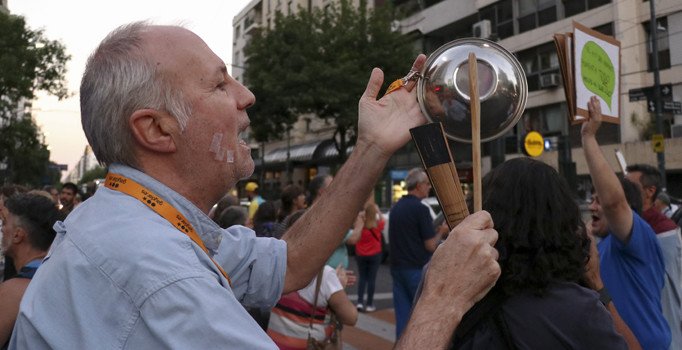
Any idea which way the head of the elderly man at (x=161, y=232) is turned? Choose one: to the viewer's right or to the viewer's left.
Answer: to the viewer's right

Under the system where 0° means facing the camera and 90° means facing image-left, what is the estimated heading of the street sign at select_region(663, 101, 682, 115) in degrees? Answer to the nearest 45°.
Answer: approximately 0°

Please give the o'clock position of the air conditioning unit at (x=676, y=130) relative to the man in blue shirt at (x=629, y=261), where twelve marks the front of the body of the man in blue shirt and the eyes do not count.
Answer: The air conditioning unit is roughly at 3 o'clock from the man in blue shirt.

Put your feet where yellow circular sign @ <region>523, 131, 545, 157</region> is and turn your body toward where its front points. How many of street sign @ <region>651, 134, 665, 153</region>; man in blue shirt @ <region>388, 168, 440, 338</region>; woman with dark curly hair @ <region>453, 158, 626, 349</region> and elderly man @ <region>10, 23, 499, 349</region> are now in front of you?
3

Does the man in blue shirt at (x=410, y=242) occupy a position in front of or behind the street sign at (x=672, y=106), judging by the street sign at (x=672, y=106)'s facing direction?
in front

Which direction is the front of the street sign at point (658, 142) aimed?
toward the camera

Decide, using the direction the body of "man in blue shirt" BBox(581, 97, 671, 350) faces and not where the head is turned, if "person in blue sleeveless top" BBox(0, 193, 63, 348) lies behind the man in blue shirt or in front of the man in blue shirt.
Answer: in front

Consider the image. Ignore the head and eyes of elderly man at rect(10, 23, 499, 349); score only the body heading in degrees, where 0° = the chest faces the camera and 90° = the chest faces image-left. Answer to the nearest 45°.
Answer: approximately 270°

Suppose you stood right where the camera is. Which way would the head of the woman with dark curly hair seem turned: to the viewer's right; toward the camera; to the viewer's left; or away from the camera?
away from the camera

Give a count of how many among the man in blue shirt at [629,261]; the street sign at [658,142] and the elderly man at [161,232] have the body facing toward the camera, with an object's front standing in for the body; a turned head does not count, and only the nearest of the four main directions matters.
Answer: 1

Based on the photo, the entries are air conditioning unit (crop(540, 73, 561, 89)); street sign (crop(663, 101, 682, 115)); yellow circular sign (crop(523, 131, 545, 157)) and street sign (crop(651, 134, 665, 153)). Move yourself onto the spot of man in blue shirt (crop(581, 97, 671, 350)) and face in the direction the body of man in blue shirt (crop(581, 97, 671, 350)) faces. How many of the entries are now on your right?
4

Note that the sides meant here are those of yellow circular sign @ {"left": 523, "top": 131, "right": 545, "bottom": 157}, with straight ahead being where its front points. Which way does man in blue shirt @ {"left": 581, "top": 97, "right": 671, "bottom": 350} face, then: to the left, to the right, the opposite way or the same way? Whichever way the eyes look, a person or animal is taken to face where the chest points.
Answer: to the right

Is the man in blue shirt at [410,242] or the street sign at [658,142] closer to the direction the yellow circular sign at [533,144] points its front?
the man in blue shirt

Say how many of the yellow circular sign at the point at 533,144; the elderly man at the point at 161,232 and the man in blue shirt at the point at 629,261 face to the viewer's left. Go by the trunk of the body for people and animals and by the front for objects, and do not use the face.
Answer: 1

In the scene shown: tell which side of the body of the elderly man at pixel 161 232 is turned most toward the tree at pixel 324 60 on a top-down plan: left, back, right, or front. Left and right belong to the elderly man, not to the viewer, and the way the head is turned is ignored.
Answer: left
